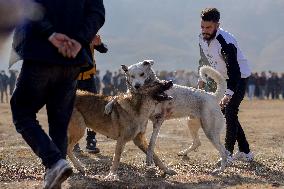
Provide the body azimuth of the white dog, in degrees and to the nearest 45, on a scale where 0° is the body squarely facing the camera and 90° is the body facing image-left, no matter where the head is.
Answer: approximately 90°

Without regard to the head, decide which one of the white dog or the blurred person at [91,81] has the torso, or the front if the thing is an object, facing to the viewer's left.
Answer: the white dog

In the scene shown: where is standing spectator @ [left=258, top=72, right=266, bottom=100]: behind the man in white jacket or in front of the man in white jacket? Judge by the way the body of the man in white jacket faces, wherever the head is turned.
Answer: behind
